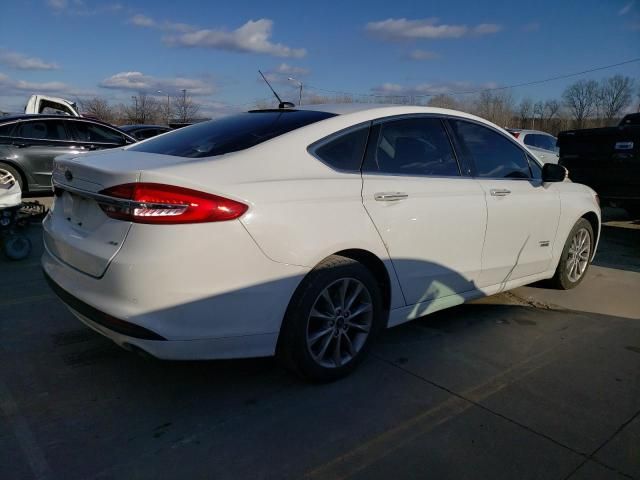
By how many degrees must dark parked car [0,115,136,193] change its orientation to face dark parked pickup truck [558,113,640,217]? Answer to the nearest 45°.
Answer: approximately 45° to its right

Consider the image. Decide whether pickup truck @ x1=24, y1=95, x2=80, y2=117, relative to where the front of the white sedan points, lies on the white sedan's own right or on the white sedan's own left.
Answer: on the white sedan's own left

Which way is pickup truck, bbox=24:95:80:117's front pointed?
to the viewer's right

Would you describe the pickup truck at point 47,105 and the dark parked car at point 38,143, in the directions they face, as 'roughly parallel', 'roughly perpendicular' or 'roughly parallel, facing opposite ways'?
roughly parallel

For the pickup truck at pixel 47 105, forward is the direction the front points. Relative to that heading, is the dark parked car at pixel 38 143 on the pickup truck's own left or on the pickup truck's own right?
on the pickup truck's own right

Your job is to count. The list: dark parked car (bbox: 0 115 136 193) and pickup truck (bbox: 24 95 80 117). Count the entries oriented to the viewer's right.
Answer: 2

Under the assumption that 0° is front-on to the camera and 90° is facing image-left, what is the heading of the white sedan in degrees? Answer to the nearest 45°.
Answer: approximately 225°

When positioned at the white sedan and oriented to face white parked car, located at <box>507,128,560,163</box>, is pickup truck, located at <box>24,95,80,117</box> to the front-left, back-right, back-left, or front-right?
front-left

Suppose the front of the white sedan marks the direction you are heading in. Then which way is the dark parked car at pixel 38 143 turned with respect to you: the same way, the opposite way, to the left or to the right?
the same way

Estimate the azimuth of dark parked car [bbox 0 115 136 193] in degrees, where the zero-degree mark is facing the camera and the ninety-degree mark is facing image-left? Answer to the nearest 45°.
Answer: approximately 270°

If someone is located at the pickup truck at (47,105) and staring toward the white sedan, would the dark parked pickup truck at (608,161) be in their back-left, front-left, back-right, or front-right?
front-left
